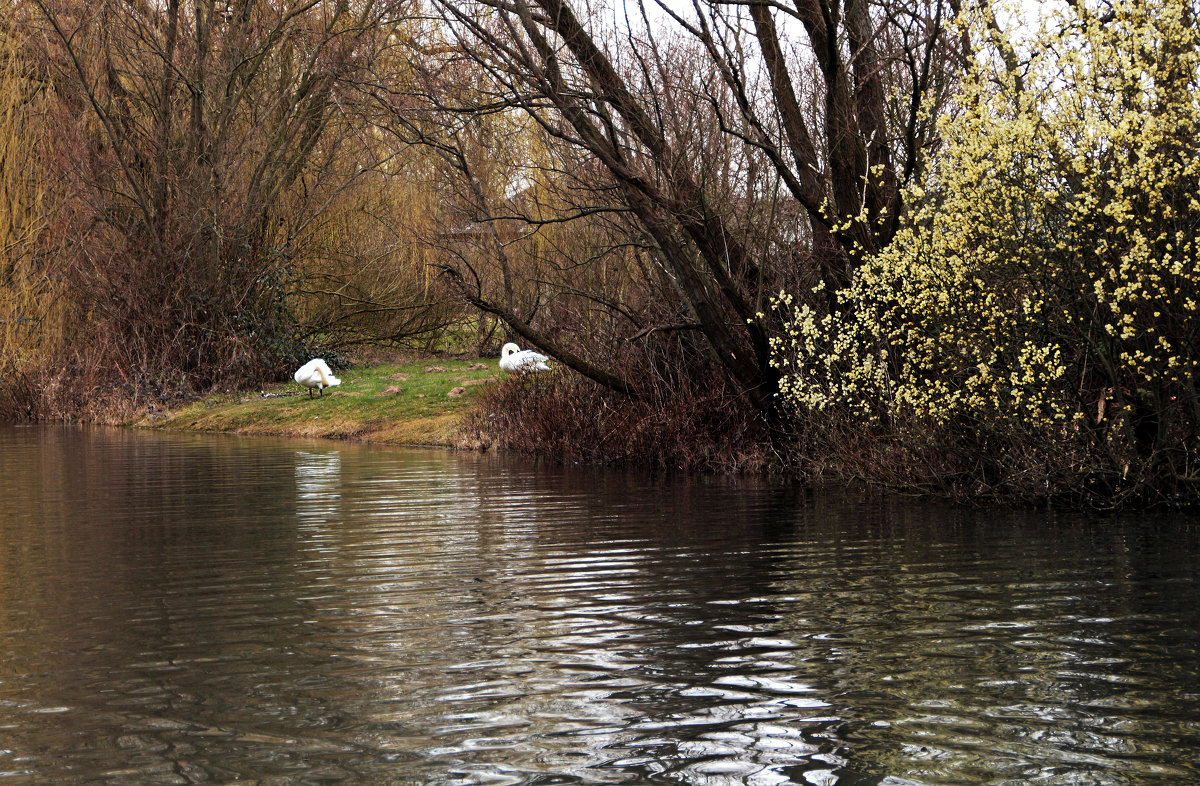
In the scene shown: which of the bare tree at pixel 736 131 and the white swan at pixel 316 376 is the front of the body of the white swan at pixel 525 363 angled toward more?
the white swan

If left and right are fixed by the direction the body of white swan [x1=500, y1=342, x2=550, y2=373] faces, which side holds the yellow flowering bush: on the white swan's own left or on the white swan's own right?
on the white swan's own left

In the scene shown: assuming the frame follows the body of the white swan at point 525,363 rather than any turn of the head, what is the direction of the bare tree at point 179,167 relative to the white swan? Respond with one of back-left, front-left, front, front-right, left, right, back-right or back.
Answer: front-right

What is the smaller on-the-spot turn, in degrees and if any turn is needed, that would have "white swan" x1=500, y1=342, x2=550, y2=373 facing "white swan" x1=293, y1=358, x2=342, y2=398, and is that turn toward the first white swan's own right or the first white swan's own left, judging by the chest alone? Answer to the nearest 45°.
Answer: approximately 45° to the first white swan's own right

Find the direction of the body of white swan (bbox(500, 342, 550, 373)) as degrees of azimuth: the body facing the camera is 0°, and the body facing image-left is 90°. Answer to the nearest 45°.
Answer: approximately 90°

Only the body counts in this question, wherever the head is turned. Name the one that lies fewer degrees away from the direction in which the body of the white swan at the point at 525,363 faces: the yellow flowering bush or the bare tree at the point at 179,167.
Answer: the bare tree
